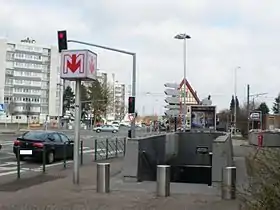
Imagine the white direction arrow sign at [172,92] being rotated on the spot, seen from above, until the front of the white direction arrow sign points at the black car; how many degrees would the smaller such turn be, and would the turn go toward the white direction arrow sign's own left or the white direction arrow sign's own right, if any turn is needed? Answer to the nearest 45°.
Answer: approximately 45° to the white direction arrow sign's own right

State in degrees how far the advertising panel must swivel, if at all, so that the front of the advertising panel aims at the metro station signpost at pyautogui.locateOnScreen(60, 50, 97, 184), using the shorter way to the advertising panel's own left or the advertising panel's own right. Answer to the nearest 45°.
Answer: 0° — it already faces it

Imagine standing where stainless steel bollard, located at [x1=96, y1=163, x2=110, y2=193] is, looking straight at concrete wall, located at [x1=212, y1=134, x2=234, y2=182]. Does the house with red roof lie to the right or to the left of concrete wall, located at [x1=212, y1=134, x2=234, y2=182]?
left

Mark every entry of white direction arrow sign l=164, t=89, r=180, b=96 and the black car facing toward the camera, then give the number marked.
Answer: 1

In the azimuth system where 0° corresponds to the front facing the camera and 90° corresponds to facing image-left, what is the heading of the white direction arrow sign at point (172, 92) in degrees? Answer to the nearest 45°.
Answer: approximately 0°

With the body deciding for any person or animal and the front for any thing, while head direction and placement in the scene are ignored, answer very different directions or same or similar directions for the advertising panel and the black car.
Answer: very different directions

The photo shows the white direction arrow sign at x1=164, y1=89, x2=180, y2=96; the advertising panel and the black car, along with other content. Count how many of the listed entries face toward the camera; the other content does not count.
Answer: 2
